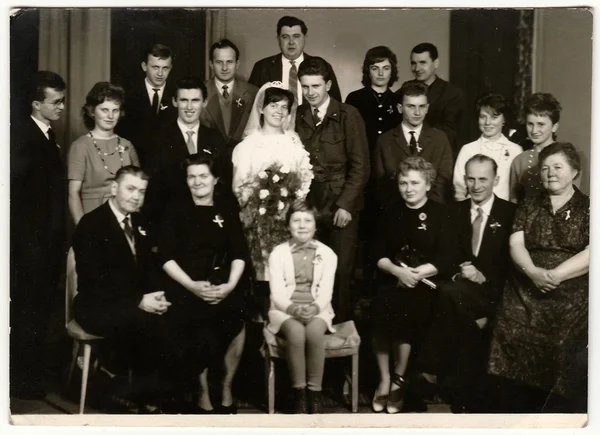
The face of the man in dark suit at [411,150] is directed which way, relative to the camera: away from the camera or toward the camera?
toward the camera

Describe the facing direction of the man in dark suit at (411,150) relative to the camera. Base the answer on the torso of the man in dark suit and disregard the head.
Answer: toward the camera

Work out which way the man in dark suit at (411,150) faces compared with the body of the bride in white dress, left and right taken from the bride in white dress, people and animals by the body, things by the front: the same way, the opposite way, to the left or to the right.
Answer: the same way

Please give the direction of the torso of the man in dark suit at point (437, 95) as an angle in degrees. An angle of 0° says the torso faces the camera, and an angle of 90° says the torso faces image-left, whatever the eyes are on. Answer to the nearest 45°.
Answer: approximately 45°

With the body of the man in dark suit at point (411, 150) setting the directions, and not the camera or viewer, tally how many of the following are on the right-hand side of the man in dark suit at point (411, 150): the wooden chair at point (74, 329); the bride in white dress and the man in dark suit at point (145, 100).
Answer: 3
